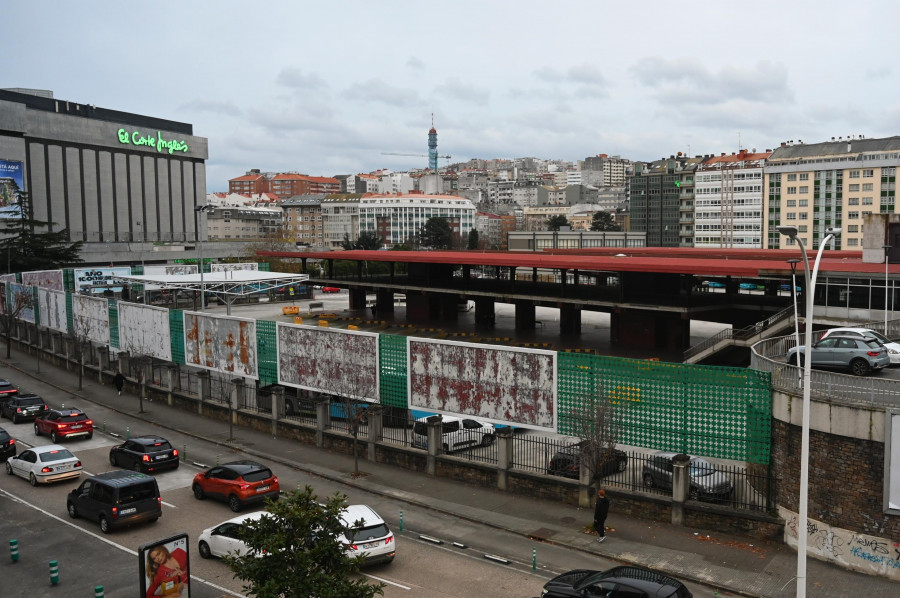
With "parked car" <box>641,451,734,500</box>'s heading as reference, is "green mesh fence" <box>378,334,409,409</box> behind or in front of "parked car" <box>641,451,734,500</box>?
behind

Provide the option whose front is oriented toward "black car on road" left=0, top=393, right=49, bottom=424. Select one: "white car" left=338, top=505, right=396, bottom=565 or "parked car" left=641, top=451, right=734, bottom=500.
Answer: the white car

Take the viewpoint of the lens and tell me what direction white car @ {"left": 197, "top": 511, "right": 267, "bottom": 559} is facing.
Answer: facing away from the viewer and to the left of the viewer

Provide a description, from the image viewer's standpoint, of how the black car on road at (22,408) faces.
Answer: facing away from the viewer and to the left of the viewer

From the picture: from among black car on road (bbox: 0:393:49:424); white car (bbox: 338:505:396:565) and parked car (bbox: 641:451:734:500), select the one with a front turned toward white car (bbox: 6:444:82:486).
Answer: white car (bbox: 338:505:396:565)

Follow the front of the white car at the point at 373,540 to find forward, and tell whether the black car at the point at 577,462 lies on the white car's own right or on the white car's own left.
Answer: on the white car's own right

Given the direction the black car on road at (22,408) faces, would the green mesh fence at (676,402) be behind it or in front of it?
behind

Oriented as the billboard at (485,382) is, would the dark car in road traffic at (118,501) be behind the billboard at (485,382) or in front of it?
in front

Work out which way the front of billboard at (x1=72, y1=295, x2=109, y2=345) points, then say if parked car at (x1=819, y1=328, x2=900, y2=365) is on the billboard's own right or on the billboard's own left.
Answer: on the billboard's own left

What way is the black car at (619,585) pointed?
to the viewer's left

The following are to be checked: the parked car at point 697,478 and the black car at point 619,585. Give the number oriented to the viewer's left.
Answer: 1

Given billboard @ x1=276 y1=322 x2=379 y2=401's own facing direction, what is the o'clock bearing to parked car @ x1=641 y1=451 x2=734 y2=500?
The parked car is roughly at 9 o'clock from the billboard.

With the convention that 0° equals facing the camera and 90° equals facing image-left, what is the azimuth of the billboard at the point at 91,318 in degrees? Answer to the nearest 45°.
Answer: approximately 45°

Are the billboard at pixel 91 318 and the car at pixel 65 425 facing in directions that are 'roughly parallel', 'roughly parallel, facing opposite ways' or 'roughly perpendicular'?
roughly perpendicular
